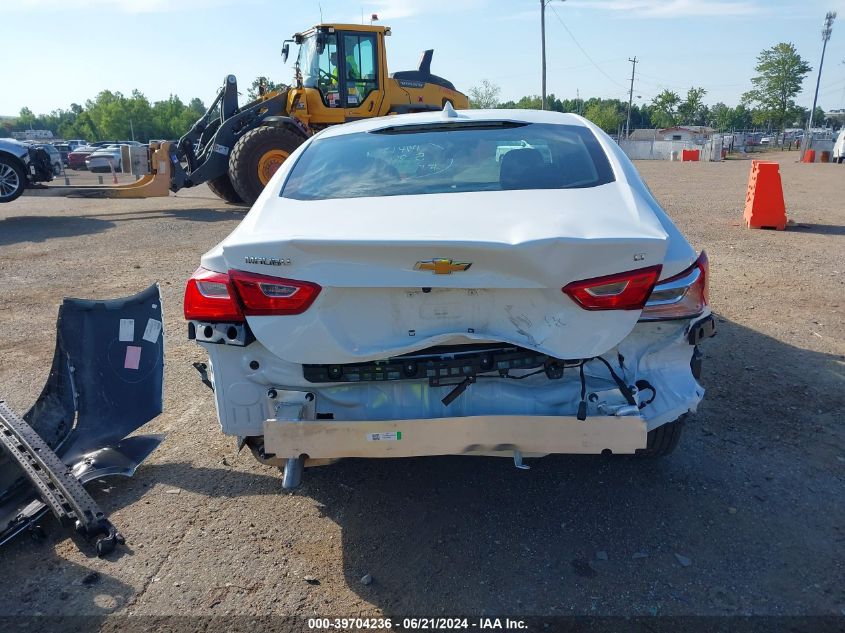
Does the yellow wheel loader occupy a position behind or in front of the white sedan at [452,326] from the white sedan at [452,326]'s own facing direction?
in front

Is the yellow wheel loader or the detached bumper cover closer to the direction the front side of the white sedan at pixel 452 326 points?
the yellow wheel loader

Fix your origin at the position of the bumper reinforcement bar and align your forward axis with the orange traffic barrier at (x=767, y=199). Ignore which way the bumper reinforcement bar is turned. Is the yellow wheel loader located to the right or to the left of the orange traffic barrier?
left

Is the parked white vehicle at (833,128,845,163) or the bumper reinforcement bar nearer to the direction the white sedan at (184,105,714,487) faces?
the parked white vehicle

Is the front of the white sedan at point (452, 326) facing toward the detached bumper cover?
no

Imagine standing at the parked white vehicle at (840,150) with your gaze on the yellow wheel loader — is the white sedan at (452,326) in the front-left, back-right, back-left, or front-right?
front-left

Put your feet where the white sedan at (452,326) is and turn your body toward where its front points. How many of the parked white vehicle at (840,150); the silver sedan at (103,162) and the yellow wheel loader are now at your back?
0

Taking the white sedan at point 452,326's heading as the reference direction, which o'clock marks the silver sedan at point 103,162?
the silver sedan at point 103,162 is roughly at 11 o'clock from the white sedan at point 452,326.

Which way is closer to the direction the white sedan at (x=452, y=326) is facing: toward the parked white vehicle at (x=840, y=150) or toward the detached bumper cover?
the parked white vehicle

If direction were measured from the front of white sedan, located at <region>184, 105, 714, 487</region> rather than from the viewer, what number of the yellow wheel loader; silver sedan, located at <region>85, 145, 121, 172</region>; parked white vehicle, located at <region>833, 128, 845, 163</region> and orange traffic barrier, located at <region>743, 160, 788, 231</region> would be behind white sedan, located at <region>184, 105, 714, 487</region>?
0

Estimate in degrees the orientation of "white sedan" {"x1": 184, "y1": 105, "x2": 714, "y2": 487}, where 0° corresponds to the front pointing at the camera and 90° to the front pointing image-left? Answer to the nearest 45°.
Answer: approximately 180°

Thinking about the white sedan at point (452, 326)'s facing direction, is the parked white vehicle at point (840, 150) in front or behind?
in front

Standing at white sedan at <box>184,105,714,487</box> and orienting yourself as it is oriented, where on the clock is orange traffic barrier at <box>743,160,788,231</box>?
The orange traffic barrier is roughly at 1 o'clock from the white sedan.
